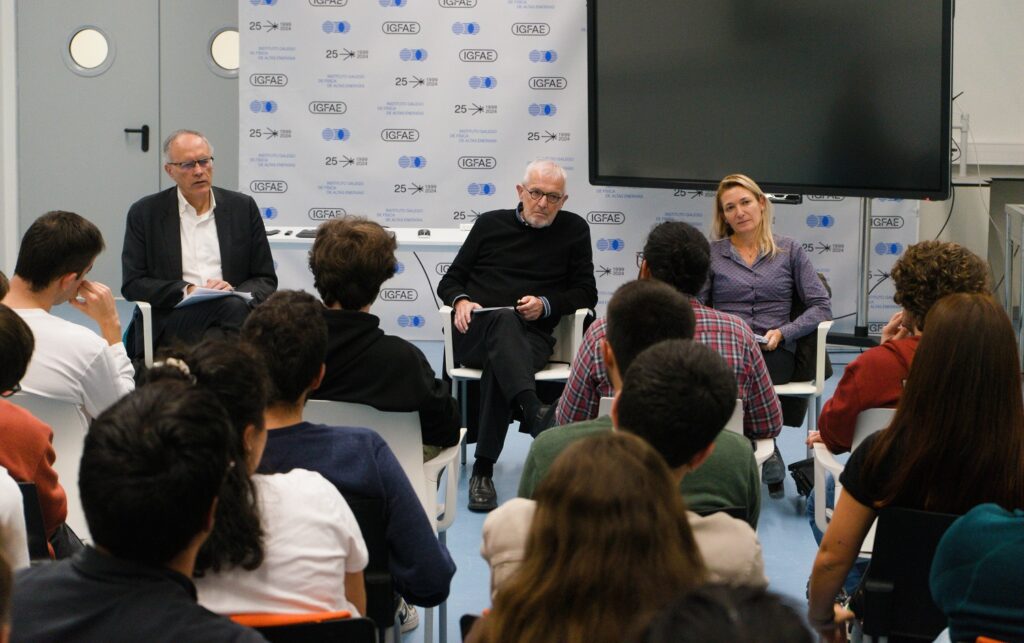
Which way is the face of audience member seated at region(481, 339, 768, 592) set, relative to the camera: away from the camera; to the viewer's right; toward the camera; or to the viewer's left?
away from the camera

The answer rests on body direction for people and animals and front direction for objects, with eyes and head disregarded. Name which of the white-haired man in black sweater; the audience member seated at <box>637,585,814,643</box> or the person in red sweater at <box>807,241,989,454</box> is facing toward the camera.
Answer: the white-haired man in black sweater

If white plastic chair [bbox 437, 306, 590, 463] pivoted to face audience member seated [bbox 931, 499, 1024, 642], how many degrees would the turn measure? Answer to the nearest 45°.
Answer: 0° — it already faces them

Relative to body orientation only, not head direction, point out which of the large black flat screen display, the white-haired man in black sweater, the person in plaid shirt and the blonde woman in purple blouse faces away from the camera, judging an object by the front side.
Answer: the person in plaid shirt

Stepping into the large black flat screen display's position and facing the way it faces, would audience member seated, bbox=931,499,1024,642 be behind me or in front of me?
in front

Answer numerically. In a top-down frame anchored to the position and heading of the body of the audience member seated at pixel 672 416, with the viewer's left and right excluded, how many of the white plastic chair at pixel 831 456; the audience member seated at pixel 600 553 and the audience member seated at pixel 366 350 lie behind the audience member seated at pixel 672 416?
1

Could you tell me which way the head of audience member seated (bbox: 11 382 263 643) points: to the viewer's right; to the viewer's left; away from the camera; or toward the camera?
away from the camera

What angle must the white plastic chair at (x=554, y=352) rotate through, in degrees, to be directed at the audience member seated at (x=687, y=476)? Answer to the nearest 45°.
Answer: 0° — it already faces them

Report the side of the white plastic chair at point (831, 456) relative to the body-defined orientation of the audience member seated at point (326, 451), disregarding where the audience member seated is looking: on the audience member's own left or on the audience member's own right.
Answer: on the audience member's own right

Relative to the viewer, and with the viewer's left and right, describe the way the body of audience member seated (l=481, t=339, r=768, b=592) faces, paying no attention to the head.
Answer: facing away from the viewer

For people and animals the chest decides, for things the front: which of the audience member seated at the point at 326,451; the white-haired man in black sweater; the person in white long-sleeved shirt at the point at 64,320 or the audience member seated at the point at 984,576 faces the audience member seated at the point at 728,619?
the white-haired man in black sweater

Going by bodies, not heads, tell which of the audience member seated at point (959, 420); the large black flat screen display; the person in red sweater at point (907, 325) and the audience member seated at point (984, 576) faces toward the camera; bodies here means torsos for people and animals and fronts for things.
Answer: the large black flat screen display

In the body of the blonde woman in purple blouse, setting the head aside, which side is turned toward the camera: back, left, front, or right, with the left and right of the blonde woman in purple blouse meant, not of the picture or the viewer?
front

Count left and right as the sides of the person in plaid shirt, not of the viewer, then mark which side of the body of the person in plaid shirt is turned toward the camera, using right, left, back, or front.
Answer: back

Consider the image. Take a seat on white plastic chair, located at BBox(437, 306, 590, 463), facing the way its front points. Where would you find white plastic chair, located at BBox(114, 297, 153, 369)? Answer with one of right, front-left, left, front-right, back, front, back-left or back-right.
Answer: right

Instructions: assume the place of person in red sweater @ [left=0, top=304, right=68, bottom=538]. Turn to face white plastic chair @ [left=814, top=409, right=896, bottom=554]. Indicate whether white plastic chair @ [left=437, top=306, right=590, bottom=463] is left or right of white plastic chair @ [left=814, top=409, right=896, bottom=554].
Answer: left

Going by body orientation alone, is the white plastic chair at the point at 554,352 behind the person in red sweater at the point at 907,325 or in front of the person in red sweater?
in front
